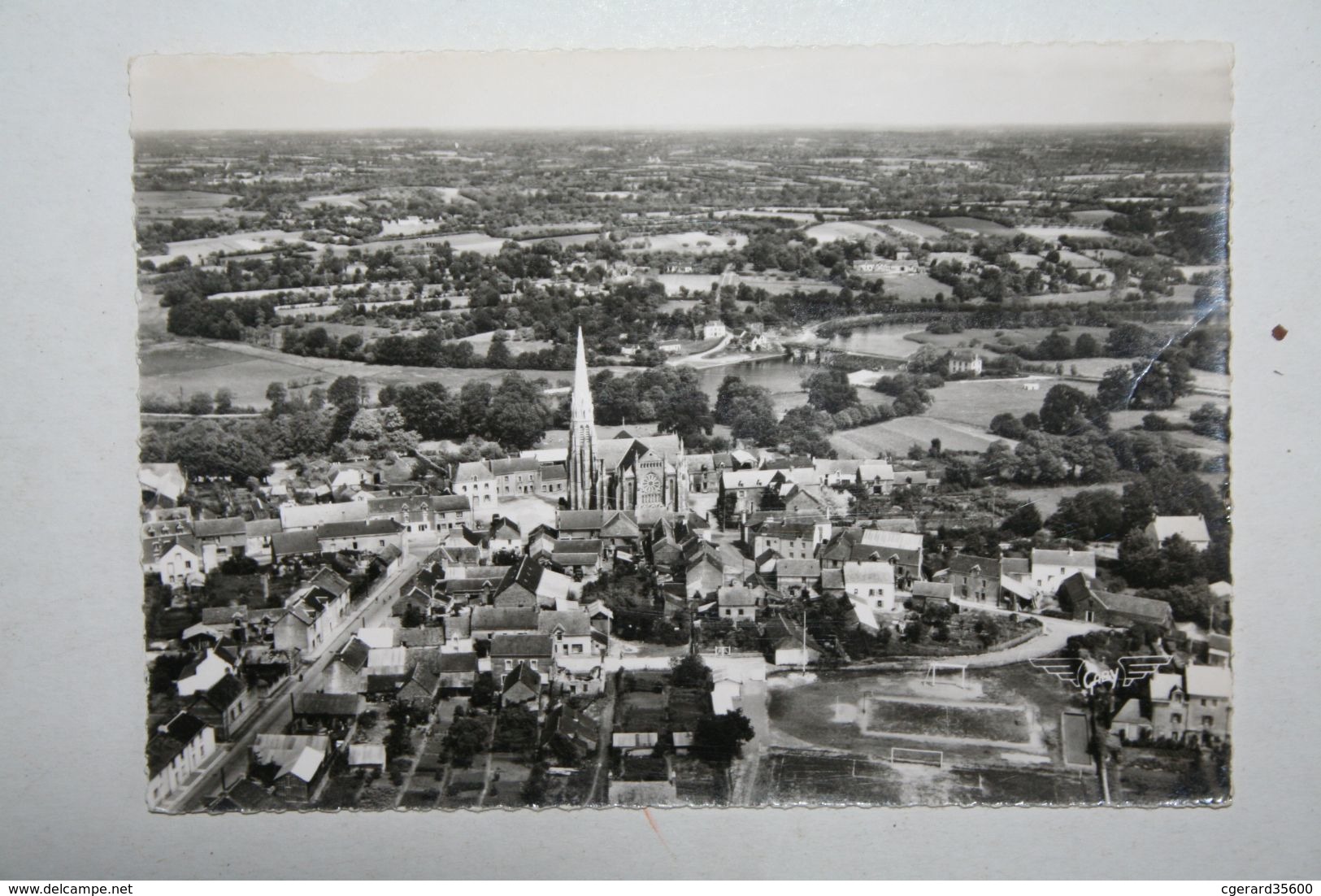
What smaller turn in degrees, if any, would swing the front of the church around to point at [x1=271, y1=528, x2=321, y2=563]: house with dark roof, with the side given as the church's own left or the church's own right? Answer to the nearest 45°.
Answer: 0° — it already faces it

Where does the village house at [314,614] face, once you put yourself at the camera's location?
facing the viewer and to the right of the viewer

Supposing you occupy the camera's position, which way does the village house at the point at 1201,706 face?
facing the viewer

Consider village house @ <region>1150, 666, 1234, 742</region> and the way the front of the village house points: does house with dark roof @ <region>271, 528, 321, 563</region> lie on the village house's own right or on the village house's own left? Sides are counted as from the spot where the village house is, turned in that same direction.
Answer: on the village house's own right
